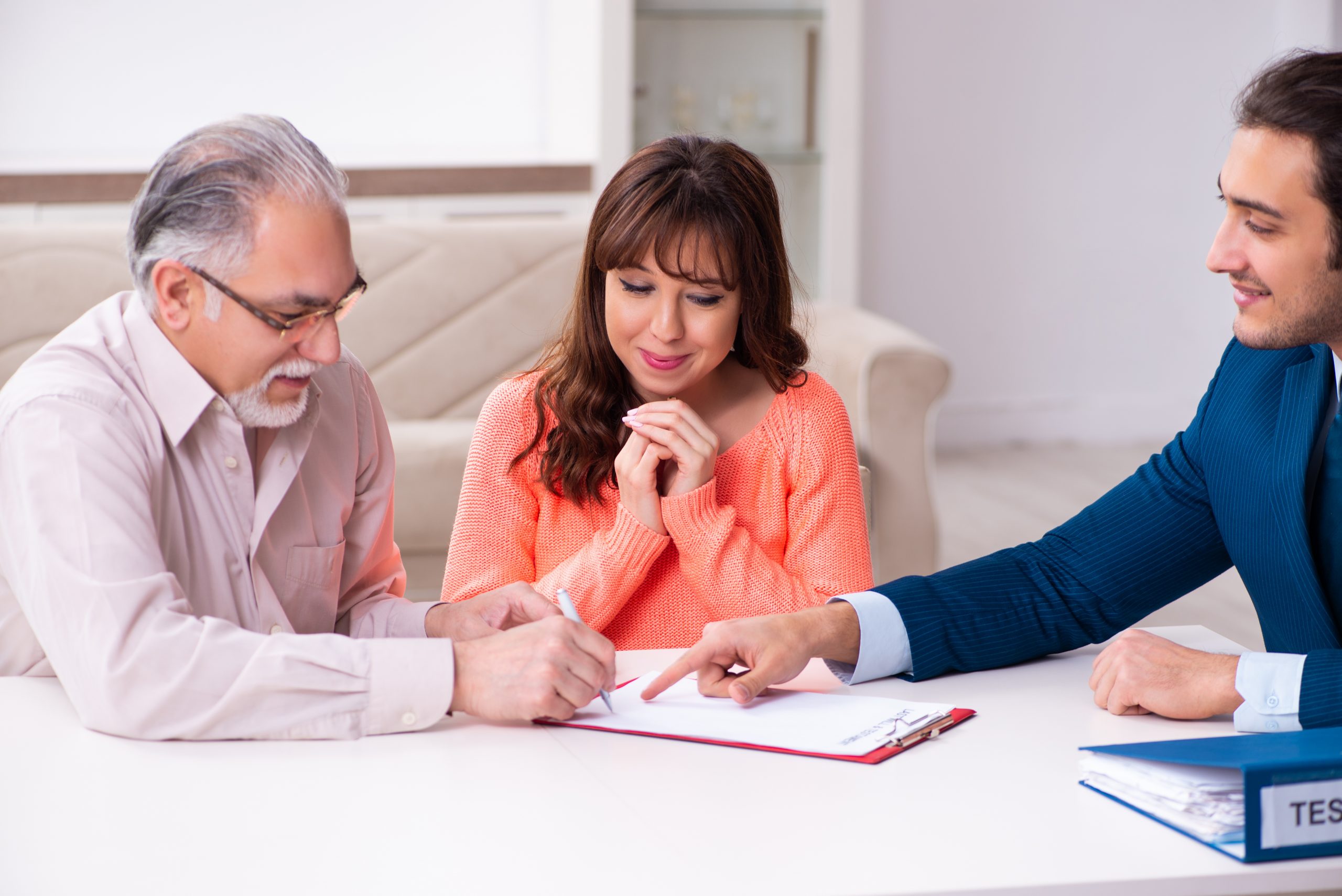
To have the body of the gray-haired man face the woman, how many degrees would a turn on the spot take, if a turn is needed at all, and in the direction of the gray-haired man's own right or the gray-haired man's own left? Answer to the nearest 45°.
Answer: approximately 90° to the gray-haired man's own left

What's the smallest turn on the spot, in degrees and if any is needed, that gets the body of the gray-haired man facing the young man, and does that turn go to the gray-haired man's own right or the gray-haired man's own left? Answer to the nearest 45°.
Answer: approximately 45° to the gray-haired man's own left

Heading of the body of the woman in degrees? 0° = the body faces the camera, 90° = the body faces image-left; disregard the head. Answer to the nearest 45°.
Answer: approximately 0°

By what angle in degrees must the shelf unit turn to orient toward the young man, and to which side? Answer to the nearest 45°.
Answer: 0° — it already faces them

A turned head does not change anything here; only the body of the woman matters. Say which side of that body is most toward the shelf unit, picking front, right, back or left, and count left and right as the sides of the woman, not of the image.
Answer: back

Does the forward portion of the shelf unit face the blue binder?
yes
